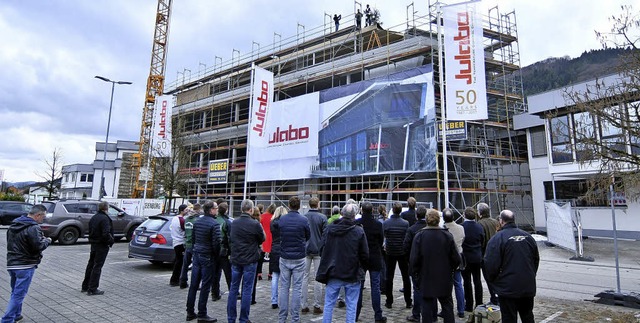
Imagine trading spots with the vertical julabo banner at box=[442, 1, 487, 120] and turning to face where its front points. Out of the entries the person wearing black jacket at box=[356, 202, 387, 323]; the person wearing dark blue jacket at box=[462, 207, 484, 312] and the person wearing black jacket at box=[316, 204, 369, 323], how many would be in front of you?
3

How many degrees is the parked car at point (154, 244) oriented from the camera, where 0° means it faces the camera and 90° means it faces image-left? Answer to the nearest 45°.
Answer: approximately 225°

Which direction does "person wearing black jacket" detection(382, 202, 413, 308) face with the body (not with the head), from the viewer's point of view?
away from the camera

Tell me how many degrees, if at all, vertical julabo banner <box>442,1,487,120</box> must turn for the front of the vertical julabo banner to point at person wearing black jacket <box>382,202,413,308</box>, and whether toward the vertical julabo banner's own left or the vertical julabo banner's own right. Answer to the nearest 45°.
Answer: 0° — it already faces them

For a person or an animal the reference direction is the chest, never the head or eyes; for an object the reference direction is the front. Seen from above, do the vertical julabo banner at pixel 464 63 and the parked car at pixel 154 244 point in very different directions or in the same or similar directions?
very different directions

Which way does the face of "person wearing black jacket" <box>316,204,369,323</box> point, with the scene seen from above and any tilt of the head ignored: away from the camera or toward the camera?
away from the camera

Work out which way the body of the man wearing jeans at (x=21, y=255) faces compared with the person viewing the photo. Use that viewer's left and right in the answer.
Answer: facing away from the viewer and to the right of the viewer

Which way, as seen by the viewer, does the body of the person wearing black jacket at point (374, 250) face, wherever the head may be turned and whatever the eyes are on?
away from the camera

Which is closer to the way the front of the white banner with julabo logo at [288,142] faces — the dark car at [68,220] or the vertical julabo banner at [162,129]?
the dark car

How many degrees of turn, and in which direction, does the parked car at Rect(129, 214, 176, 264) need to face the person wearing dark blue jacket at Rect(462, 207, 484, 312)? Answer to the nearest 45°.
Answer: approximately 90° to its right

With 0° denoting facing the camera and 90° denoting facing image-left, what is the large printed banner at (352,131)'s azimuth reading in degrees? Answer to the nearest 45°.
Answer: approximately 45°

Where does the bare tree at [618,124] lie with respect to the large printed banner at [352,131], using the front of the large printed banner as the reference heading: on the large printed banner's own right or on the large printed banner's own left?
on the large printed banner's own left
